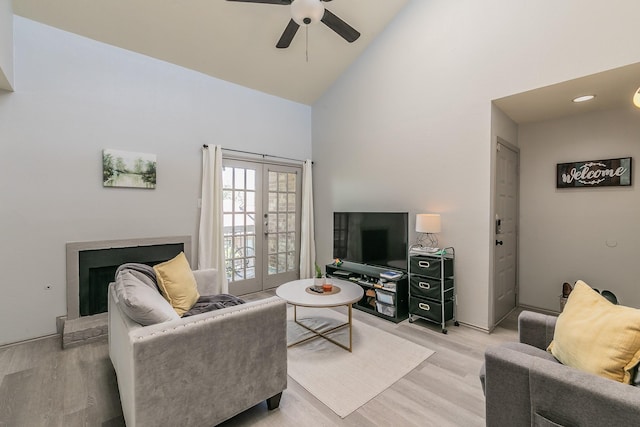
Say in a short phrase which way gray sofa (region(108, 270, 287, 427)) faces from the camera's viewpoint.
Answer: facing away from the viewer and to the right of the viewer

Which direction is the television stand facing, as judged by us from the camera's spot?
facing the viewer and to the left of the viewer

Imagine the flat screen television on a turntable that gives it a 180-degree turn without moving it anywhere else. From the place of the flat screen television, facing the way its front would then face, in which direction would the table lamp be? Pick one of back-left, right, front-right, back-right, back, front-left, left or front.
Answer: right

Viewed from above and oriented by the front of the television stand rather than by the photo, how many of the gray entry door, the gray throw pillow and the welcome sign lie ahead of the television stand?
1

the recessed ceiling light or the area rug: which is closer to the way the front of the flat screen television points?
the area rug

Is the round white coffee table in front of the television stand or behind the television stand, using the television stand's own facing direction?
in front
